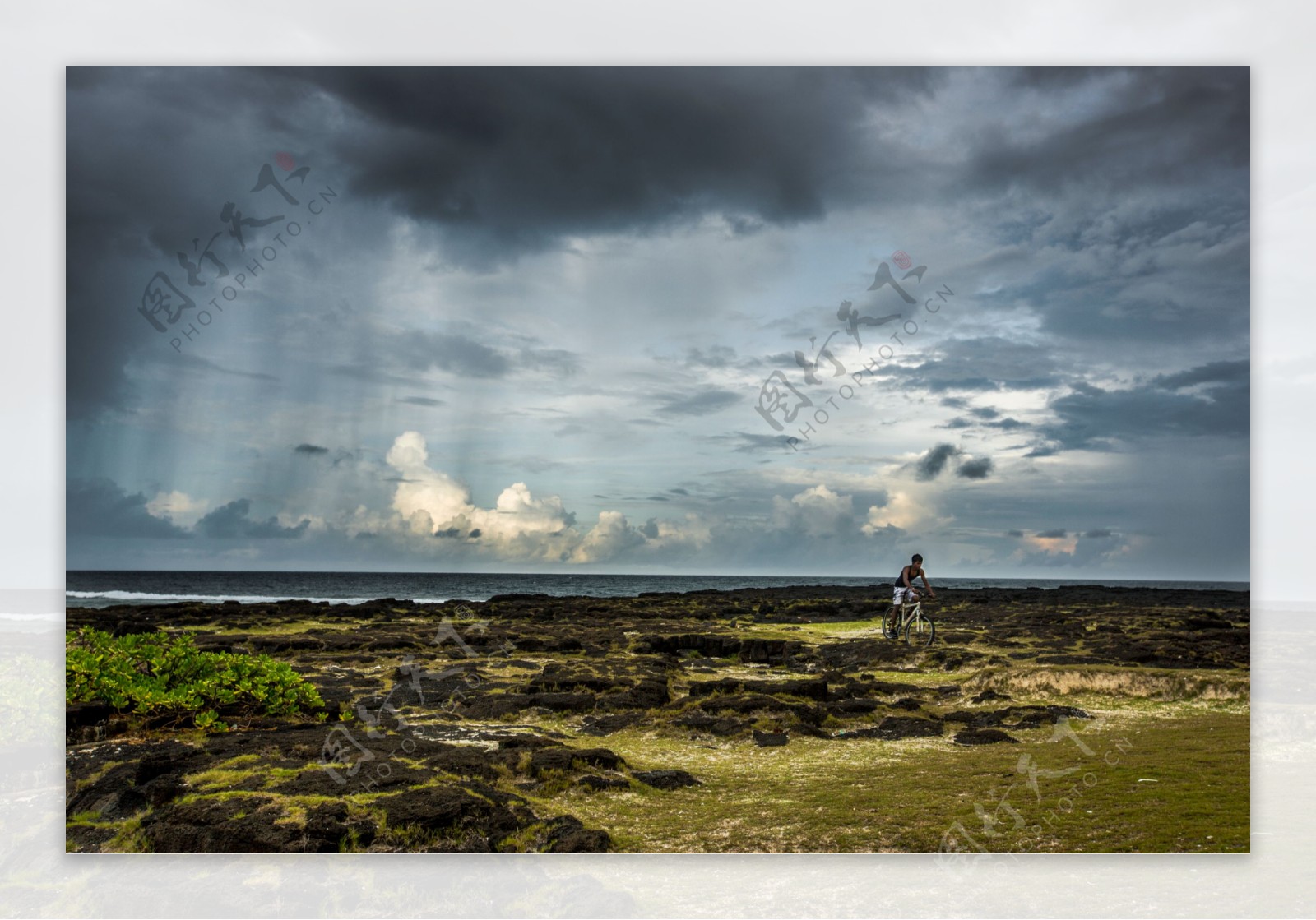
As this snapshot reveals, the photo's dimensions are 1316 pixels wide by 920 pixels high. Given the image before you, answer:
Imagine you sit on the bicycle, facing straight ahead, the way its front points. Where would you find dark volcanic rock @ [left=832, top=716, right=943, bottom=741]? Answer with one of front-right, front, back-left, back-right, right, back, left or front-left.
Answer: front-right

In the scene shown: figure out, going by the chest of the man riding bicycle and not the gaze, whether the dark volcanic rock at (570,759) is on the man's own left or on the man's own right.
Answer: on the man's own right

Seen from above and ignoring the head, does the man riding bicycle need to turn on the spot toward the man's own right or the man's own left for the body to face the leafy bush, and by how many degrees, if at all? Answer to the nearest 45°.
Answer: approximately 90° to the man's own right

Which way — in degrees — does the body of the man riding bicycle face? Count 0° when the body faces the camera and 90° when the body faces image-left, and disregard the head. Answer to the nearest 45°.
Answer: approximately 315°

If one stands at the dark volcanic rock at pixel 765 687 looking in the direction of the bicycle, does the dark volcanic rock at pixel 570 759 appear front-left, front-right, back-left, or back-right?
back-right

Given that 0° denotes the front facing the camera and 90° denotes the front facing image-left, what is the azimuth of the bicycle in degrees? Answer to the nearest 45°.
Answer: approximately 315°
